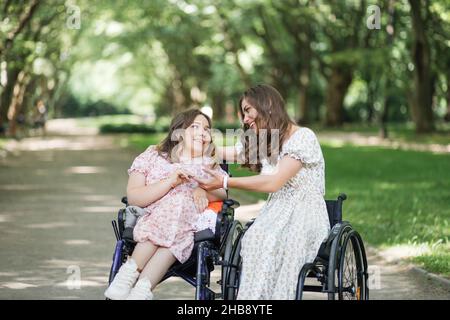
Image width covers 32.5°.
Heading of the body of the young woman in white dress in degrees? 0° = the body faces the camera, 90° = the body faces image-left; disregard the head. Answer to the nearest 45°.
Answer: approximately 45°

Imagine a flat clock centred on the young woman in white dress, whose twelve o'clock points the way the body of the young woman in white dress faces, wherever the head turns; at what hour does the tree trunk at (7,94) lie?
The tree trunk is roughly at 4 o'clock from the young woman in white dress.

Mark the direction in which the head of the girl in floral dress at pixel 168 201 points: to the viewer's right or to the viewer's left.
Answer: to the viewer's right

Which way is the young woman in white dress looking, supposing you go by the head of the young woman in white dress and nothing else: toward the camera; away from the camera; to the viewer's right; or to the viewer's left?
to the viewer's left

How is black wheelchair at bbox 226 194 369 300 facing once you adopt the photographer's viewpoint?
facing the viewer and to the left of the viewer

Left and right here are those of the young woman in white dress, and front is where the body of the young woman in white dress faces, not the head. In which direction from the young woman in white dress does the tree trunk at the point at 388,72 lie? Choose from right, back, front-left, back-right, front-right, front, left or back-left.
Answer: back-right

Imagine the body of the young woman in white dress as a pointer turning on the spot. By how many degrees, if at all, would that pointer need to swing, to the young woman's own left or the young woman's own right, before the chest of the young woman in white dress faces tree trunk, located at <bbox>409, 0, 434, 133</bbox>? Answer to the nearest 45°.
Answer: approximately 135° to the young woman's own right

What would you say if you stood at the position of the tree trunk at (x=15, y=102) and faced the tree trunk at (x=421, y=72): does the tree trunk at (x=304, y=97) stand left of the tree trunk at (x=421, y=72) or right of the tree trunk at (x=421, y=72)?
left

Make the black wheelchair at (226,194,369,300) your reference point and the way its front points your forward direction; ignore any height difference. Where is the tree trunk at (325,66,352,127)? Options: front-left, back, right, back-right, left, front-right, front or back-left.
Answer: back-right
